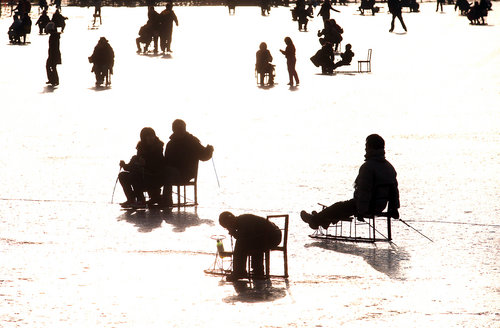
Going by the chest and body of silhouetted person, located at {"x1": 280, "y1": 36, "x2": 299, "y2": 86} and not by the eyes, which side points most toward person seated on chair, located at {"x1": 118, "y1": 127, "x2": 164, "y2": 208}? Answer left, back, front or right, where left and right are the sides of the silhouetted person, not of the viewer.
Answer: left

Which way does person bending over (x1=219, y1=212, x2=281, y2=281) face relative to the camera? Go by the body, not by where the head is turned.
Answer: to the viewer's left

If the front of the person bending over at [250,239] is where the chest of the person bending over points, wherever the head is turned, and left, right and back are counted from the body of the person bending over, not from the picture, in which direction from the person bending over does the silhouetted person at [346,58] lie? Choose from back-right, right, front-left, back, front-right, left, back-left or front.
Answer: right

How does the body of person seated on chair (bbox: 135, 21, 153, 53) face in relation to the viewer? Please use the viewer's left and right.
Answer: facing the viewer and to the left of the viewer

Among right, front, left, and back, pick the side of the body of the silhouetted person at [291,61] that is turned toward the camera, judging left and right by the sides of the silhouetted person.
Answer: left

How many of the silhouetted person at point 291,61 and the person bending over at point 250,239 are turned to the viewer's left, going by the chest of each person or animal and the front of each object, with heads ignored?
2

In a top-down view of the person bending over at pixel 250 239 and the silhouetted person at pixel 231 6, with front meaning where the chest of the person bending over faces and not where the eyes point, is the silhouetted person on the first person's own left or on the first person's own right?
on the first person's own right

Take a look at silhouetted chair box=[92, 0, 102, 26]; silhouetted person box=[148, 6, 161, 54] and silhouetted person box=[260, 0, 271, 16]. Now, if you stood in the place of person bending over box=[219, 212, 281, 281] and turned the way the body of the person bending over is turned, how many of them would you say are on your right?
3

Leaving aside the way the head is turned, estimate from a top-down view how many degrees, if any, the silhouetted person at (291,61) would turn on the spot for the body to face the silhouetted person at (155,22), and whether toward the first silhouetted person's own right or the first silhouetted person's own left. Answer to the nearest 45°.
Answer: approximately 45° to the first silhouetted person's own right

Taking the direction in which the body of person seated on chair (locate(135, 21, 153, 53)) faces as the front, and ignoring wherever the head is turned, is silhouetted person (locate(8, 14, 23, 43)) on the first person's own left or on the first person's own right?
on the first person's own right

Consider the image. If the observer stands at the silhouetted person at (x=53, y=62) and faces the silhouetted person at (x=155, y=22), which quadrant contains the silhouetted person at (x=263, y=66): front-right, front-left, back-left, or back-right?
front-right

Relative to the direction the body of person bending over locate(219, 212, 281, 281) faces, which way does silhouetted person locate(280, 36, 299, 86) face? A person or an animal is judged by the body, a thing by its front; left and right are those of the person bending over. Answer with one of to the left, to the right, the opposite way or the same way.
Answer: the same way

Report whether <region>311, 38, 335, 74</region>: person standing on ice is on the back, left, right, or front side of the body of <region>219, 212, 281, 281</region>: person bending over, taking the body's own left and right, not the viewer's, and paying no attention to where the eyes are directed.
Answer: right

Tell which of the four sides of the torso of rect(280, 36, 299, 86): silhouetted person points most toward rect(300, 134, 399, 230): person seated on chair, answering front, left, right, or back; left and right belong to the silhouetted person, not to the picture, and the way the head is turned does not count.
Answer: left

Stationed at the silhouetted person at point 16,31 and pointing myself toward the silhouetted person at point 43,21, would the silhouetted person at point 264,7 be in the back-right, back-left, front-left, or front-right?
front-right

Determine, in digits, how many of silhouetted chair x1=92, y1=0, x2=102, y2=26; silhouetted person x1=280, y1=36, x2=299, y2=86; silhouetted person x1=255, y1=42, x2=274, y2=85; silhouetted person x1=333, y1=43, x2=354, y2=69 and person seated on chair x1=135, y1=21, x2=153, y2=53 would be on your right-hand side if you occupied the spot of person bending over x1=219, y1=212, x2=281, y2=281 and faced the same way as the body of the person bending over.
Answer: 5

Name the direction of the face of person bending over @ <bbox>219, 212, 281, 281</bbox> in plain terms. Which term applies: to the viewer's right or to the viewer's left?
to the viewer's left

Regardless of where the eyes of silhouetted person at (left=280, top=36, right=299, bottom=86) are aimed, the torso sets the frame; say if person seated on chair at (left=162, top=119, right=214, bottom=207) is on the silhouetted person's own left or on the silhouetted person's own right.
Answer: on the silhouetted person's own left
